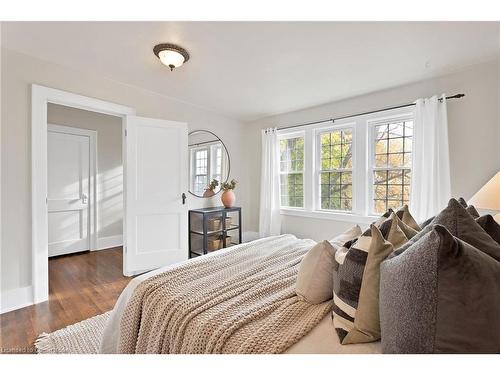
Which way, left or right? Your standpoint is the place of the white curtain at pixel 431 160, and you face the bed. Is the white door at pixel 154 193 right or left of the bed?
right

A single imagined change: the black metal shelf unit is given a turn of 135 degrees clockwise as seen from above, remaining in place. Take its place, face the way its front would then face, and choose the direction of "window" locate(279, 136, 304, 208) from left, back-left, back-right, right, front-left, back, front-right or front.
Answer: back

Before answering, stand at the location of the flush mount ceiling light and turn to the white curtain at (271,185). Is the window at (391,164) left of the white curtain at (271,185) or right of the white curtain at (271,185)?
right

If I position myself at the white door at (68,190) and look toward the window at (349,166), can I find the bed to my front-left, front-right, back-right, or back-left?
front-right

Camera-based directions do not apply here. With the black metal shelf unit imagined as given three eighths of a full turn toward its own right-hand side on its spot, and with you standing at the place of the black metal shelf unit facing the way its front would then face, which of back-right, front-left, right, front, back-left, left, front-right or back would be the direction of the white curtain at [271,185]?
back

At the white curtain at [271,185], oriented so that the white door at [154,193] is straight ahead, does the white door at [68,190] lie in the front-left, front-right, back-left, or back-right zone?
front-right

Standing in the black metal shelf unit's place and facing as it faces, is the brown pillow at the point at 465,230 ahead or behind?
ahead

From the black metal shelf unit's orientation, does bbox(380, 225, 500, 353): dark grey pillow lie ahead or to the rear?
ahead

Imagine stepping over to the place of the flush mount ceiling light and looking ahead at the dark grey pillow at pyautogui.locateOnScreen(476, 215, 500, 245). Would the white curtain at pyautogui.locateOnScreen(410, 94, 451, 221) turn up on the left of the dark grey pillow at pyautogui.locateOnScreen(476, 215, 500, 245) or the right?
left
